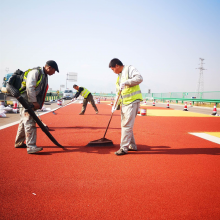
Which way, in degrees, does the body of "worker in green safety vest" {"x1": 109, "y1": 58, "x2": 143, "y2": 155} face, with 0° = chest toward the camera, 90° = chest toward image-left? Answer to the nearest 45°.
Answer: approximately 45°

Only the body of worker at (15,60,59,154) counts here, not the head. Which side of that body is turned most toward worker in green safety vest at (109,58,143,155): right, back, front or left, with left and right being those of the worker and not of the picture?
front

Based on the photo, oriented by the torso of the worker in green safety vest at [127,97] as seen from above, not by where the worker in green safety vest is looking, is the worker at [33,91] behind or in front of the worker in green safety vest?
in front

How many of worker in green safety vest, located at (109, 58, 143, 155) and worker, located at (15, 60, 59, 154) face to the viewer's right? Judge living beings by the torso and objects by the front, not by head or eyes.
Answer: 1

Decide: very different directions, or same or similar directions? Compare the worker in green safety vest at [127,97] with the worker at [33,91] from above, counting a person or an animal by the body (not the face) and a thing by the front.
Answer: very different directions

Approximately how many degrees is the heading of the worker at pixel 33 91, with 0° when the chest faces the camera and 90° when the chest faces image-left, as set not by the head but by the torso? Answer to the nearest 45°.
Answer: approximately 270°
